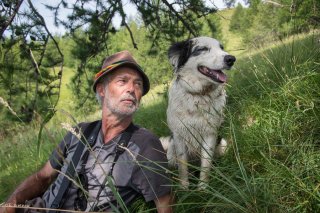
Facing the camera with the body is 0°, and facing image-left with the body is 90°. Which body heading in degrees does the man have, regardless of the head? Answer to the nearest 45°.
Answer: approximately 45°

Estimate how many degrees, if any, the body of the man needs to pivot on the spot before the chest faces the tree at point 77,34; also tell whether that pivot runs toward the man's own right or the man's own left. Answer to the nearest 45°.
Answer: approximately 135° to the man's own right

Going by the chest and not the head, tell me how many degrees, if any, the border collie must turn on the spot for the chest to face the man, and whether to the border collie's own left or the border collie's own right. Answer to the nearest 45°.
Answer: approximately 45° to the border collie's own right

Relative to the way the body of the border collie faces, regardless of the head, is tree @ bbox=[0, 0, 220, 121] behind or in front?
behind

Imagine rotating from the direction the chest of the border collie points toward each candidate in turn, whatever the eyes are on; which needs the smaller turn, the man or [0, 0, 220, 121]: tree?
the man
